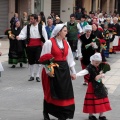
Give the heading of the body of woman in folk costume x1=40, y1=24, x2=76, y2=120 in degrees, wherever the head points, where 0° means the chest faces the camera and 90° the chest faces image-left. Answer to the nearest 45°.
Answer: approximately 315°

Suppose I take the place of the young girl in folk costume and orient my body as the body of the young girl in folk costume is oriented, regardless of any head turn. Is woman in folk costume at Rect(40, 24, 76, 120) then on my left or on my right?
on my right

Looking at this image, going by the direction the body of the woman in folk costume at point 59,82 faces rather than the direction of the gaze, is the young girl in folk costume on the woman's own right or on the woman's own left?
on the woman's own left

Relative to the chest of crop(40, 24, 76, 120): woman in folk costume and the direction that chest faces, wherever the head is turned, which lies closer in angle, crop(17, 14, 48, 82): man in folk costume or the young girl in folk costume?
the young girl in folk costume

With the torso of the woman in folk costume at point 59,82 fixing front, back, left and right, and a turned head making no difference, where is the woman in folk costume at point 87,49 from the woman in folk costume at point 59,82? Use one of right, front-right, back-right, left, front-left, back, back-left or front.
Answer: back-left

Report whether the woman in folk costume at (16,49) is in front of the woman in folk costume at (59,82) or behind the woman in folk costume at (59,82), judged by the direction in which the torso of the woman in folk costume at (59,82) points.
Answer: behind

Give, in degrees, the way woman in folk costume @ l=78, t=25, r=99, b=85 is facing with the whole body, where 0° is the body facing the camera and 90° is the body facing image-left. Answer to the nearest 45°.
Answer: approximately 0°
